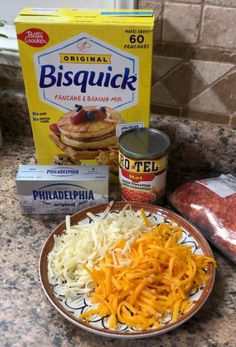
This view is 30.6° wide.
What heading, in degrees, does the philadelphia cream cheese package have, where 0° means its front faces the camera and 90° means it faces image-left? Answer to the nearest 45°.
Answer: approximately 0°

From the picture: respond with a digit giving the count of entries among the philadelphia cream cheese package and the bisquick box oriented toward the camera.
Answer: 2

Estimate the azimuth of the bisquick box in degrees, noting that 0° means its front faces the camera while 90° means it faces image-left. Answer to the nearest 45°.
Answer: approximately 0°
